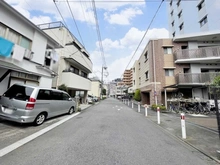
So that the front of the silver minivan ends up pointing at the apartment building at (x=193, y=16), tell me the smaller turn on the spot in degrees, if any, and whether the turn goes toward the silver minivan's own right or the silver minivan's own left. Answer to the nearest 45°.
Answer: approximately 45° to the silver minivan's own right

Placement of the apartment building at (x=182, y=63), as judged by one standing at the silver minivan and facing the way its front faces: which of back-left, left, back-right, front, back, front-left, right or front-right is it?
front-right

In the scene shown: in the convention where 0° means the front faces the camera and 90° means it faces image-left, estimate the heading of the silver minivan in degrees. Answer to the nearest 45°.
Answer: approximately 225°

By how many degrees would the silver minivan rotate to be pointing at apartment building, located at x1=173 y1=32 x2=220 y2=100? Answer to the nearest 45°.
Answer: approximately 45° to its right
